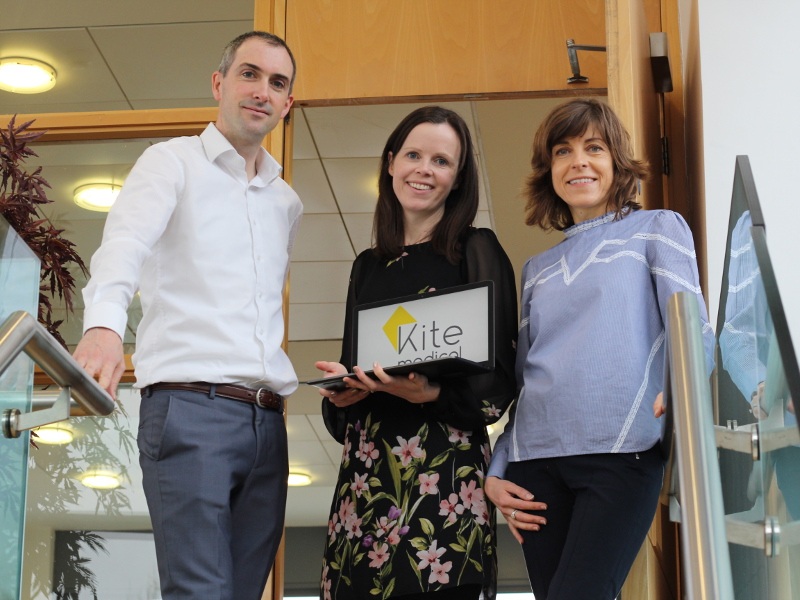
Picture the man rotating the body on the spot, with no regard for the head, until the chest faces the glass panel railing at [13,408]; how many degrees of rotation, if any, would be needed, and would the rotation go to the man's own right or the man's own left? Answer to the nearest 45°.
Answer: approximately 90° to the man's own right

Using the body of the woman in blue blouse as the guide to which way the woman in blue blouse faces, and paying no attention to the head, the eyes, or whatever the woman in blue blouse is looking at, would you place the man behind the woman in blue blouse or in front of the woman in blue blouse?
in front

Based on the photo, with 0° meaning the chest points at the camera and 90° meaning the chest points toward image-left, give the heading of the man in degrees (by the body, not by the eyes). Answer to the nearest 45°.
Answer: approximately 315°

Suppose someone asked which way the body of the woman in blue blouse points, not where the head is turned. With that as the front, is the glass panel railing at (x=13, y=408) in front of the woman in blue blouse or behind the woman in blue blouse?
in front

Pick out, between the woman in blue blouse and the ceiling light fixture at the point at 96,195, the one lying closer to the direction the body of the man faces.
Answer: the woman in blue blouse

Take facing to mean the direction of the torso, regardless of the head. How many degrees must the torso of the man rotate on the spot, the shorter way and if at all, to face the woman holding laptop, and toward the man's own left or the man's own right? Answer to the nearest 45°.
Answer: approximately 45° to the man's own left

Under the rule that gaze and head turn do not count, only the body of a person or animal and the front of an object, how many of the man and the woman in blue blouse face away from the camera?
0
